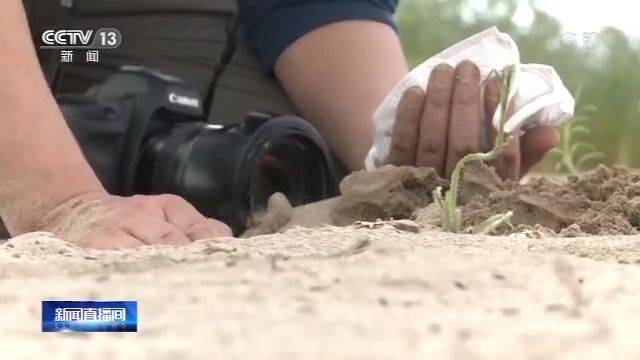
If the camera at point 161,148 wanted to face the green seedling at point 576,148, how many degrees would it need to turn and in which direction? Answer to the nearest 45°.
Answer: approximately 90° to its left

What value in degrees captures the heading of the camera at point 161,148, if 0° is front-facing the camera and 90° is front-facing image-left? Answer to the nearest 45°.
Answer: approximately 315°
